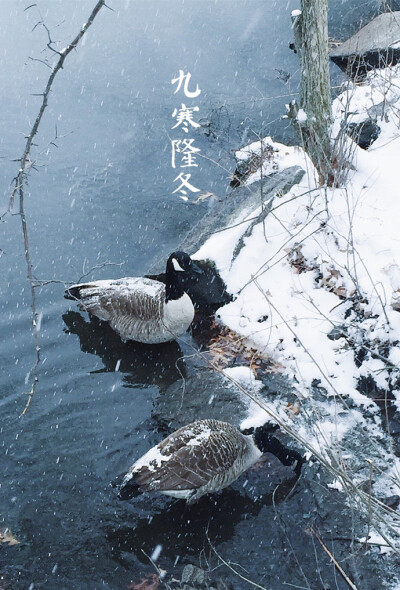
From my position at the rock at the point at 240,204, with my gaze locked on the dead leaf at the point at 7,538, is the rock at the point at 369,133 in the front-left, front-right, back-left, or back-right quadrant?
back-left

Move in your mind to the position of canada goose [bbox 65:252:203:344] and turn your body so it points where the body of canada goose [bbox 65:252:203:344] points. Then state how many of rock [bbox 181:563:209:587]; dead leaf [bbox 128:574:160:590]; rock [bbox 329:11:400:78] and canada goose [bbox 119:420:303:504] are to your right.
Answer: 3

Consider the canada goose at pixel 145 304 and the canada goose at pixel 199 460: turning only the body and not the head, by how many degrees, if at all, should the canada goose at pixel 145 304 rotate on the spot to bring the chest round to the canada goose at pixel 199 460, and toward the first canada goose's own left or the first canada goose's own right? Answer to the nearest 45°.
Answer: approximately 90° to the first canada goose's own right

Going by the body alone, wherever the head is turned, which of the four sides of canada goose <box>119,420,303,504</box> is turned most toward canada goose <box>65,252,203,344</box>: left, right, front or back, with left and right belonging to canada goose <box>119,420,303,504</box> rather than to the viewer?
left

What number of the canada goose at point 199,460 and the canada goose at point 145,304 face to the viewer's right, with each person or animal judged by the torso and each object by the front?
2

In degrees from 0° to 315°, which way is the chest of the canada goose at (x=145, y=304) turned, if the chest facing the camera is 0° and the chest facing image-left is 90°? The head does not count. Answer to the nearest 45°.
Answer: approximately 270°

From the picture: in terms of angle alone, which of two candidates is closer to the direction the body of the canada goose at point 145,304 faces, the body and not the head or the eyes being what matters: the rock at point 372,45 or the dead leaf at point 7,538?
the rock

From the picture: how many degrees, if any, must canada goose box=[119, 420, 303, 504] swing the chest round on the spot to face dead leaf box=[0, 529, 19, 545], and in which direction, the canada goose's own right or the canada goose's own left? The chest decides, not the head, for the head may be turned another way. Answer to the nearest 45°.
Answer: approximately 180°

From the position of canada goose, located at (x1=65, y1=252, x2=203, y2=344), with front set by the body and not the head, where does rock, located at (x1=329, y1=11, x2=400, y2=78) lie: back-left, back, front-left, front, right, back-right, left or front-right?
front-left

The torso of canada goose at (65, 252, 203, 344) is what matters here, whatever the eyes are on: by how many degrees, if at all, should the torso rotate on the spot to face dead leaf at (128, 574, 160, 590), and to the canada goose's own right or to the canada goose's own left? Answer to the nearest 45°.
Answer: approximately 90° to the canada goose's own right

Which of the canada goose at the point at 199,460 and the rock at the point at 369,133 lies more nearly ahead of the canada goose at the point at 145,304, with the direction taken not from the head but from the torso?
the rock

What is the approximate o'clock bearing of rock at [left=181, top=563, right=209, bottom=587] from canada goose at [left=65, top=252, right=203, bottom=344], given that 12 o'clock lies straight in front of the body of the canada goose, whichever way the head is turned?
The rock is roughly at 3 o'clock from the canada goose.

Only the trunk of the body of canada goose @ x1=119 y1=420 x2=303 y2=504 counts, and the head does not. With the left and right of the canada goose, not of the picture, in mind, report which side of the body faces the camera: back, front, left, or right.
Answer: right

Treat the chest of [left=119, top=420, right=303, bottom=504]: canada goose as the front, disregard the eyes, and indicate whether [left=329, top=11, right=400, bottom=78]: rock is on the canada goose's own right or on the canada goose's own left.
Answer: on the canada goose's own left
